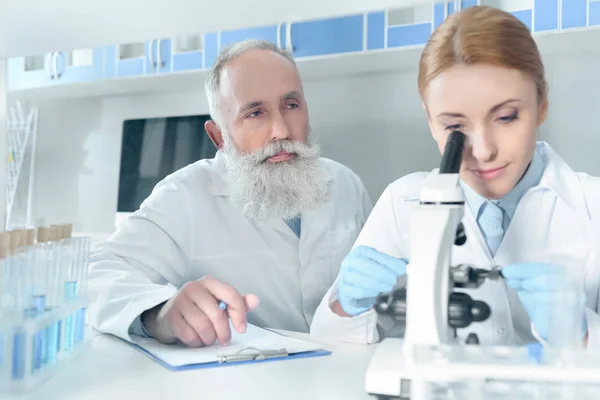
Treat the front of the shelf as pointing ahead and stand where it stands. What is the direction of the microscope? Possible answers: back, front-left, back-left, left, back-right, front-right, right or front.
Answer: front

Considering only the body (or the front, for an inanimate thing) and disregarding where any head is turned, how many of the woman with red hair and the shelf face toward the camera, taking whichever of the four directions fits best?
2

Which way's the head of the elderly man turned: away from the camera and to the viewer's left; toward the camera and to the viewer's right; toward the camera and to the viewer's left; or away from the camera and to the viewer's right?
toward the camera and to the viewer's right

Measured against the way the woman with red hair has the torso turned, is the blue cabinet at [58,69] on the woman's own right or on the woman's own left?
on the woman's own right

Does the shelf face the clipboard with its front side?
yes

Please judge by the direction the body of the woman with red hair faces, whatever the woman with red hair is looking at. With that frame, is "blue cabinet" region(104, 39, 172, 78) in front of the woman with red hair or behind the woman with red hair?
behind

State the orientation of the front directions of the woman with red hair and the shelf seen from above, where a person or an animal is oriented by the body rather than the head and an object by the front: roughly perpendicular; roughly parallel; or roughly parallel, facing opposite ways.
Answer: roughly parallel

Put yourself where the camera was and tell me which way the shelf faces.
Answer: facing the viewer

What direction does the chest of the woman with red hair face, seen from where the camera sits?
toward the camera

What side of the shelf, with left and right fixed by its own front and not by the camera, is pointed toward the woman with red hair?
front

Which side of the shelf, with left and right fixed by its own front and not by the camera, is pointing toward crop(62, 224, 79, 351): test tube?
front
